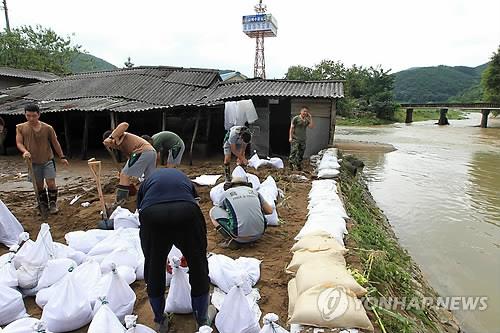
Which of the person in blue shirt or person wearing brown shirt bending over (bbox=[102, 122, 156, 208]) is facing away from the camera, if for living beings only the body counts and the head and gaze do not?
the person in blue shirt

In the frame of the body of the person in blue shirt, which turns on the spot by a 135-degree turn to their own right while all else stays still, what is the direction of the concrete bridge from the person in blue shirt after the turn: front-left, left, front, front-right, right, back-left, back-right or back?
left

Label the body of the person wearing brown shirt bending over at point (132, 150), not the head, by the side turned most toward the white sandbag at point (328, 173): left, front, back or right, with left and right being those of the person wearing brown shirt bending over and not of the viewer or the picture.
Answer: back

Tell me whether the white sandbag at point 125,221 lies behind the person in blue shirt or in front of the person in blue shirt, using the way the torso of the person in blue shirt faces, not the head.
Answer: in front

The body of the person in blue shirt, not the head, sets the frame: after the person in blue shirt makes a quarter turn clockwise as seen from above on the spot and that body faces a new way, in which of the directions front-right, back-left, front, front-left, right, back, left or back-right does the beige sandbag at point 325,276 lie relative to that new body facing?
front

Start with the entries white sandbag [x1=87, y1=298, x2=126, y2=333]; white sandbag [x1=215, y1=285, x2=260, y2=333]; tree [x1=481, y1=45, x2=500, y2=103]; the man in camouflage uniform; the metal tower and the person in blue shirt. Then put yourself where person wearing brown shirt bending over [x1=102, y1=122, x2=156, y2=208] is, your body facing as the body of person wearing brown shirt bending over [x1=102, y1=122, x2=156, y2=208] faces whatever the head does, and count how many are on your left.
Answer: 3

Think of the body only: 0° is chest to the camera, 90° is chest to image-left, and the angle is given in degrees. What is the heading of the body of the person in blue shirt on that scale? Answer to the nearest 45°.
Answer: approximately 180°

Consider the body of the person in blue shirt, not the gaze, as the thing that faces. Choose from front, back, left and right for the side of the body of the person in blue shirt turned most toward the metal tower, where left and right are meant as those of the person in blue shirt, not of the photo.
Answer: front

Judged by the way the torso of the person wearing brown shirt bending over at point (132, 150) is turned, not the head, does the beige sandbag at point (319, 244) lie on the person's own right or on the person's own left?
on the person's own left

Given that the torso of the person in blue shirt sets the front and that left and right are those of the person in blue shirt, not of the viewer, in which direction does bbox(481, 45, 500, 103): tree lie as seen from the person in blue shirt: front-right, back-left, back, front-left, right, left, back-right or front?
front-right

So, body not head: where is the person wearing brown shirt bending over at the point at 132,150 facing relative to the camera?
to the viewer's left

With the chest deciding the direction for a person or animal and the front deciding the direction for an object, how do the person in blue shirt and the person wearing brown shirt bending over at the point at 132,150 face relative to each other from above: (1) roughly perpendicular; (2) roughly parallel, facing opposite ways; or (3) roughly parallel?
roughly perpendicular

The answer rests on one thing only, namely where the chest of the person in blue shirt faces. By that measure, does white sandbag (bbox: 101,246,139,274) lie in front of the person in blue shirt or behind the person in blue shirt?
in front

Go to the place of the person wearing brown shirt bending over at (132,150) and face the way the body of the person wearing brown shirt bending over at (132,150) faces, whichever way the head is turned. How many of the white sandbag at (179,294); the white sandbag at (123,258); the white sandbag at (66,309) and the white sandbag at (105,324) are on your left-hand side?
4

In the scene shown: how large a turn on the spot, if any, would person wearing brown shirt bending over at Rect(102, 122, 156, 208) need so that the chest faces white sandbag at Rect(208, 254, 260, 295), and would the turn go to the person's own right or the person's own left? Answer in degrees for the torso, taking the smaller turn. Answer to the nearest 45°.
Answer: approximately 90° to the person's own left

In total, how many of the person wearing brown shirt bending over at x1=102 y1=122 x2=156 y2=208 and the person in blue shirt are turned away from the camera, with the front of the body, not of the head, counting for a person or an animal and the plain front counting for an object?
1

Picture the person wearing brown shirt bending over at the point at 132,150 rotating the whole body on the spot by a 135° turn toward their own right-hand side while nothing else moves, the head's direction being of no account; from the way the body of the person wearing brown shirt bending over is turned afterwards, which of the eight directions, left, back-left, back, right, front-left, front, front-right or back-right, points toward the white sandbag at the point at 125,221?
back-right
